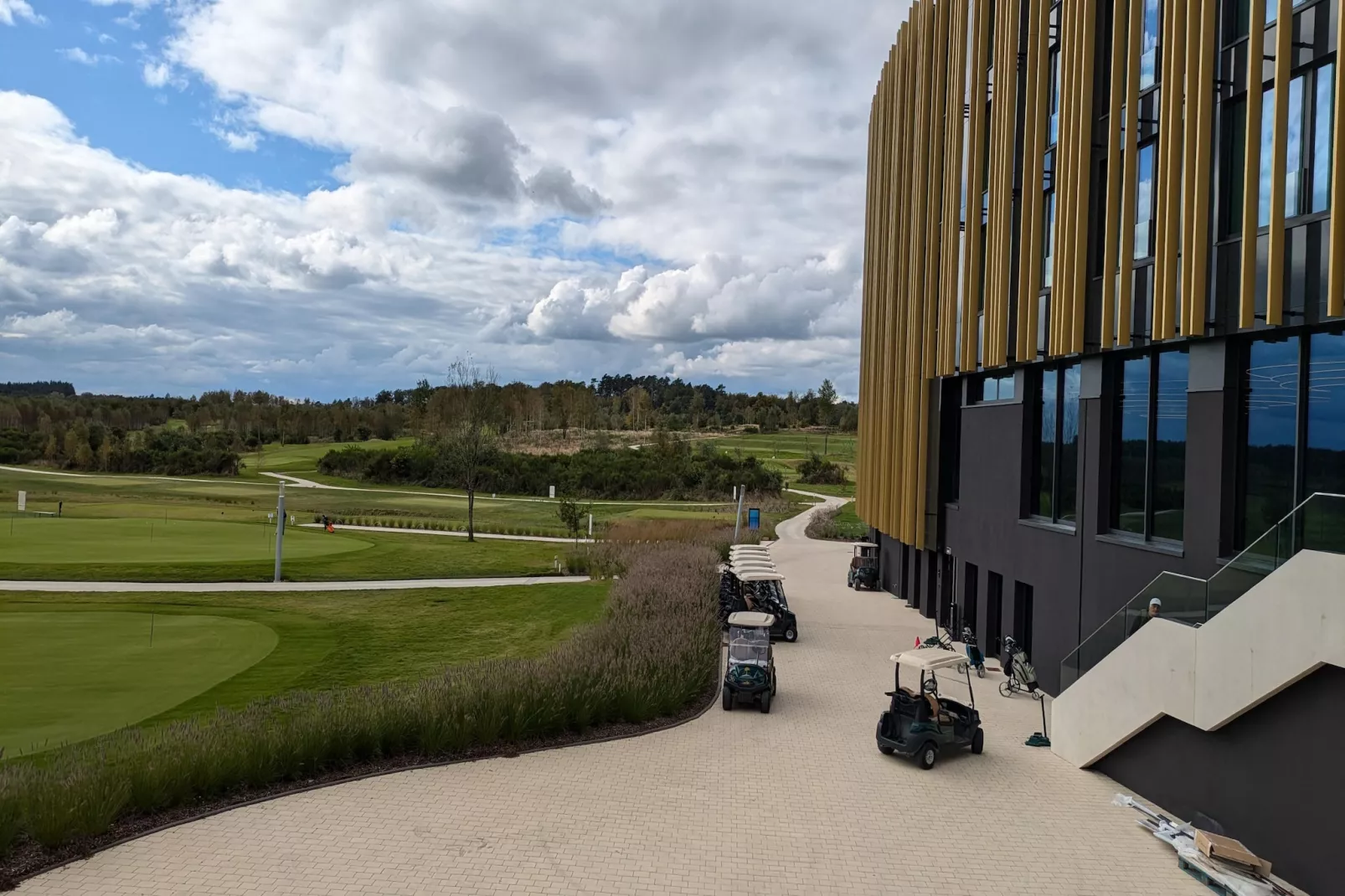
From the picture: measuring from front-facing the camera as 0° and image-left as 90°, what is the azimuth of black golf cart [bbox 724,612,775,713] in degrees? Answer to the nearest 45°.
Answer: approximately 0°

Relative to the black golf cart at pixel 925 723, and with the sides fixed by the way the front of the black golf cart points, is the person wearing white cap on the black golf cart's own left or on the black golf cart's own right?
on the black golf cart's own right

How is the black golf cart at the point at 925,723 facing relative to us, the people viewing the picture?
facing away from the viewer and to the right of the viewer

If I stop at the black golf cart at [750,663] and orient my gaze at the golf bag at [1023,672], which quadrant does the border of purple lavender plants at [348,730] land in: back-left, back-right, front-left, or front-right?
back-right

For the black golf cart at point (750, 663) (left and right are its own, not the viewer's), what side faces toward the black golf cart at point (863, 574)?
back

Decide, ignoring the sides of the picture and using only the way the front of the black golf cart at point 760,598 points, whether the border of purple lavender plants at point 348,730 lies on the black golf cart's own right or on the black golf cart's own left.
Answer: on the black golf cart's own right

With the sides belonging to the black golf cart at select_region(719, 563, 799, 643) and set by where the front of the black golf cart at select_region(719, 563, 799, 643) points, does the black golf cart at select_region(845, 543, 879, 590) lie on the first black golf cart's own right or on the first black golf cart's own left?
on the first black golf cart's own left

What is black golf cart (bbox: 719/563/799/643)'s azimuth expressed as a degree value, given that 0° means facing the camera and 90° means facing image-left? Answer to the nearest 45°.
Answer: approximately 315°

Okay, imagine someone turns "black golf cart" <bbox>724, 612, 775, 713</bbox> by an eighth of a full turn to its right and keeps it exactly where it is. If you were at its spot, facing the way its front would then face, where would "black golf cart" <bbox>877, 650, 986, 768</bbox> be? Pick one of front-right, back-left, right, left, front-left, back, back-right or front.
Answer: left

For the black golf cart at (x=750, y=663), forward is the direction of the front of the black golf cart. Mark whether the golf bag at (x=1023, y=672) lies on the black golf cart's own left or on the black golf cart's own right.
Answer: on the black golf cart's own left
